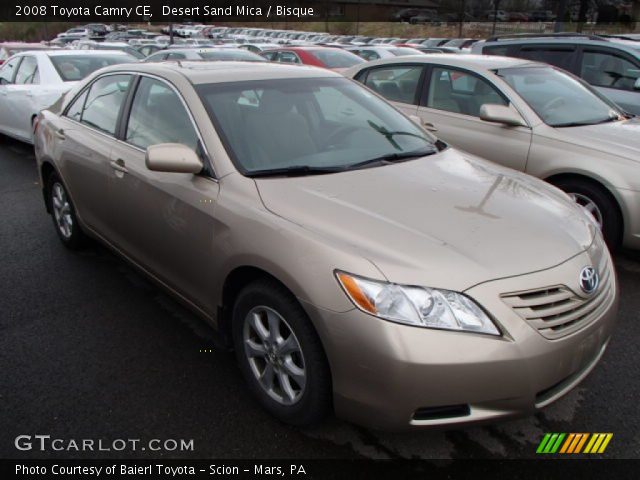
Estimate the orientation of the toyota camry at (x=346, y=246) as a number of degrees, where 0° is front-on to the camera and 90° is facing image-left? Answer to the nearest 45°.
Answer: approximately 315°

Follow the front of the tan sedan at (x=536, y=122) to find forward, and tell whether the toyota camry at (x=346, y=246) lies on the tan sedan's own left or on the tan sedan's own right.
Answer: on the tan sedan's own right

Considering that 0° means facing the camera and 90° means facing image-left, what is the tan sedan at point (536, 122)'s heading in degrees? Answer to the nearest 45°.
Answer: approximately 315°

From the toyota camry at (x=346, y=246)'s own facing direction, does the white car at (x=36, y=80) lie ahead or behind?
behind

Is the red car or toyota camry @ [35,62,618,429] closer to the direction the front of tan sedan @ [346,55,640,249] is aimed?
the toyota camry

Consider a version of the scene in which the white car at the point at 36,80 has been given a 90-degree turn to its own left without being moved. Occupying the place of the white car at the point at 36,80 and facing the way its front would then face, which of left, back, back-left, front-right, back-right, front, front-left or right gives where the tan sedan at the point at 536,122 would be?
left

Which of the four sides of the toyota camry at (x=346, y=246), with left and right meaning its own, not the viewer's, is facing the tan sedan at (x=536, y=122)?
left
